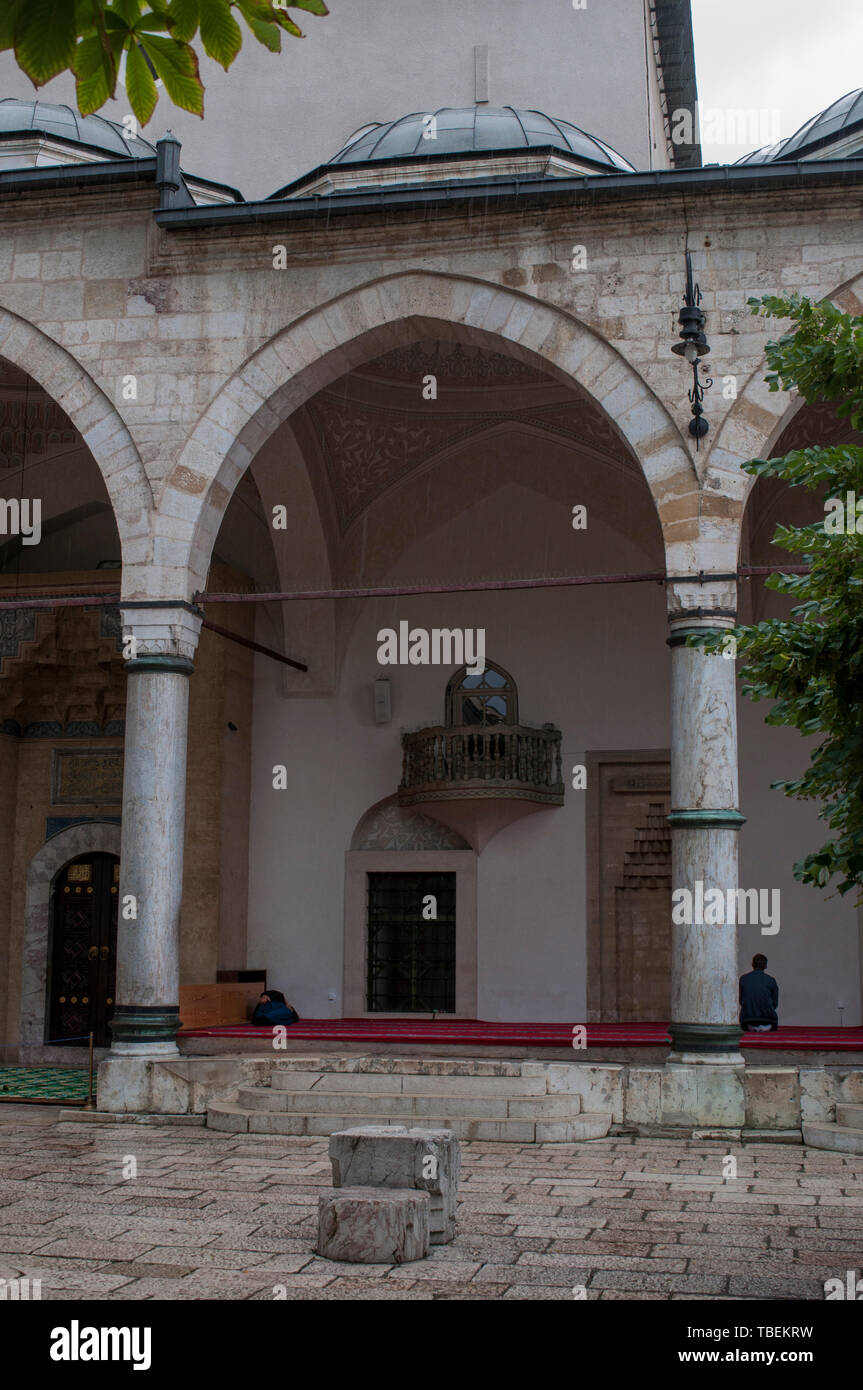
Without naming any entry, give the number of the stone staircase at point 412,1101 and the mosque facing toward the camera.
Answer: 2

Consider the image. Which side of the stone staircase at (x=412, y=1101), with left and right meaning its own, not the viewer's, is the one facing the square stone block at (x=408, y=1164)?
front

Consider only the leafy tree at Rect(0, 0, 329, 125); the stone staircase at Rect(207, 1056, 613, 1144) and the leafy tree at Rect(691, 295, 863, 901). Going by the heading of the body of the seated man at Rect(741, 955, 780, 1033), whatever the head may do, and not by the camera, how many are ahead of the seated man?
0

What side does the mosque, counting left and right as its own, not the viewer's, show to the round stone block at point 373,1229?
front

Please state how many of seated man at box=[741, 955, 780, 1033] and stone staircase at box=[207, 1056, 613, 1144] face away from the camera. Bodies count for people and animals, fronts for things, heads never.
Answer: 1

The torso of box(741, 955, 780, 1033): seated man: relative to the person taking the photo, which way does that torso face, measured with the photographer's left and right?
facing away from the viewer

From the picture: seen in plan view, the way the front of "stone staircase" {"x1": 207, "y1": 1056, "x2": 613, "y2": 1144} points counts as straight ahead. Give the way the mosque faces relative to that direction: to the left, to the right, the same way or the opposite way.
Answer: the same way

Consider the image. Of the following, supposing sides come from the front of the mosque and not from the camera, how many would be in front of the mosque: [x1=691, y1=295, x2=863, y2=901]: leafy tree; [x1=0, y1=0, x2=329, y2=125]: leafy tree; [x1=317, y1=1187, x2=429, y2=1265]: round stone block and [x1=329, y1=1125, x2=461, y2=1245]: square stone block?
4

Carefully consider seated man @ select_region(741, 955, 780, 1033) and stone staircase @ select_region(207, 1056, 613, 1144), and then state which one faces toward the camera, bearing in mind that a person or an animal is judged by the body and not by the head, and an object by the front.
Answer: the stone staircase

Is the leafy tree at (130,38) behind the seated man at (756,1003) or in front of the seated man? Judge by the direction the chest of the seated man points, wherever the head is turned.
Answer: behind

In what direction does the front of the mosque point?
toward the camera

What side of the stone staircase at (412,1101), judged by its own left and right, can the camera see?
front

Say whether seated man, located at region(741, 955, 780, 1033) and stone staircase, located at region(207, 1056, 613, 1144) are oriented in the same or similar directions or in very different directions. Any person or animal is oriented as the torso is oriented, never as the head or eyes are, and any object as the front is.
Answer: very different directions

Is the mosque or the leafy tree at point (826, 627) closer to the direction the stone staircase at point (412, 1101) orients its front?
the leafy tree

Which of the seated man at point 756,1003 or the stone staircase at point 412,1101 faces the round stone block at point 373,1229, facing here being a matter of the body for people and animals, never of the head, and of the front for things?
the stone staircase

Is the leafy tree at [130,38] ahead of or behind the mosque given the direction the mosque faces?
ahead

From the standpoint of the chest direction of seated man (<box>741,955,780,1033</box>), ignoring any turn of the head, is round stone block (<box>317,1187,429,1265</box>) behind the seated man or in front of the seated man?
behind
